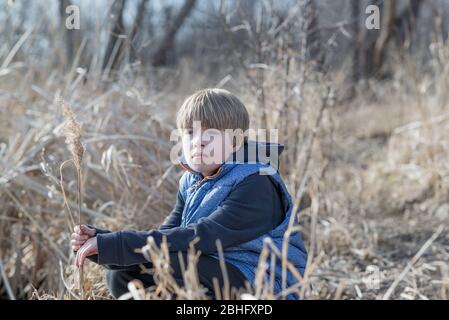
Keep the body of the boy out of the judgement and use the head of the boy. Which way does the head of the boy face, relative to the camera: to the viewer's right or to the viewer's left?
to the viewer's left

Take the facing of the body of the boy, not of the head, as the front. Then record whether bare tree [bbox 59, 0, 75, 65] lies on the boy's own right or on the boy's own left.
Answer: on the boy's own right

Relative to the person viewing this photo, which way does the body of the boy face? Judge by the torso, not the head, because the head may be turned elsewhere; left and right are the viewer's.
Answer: facing the viewer and to the left of the viewer

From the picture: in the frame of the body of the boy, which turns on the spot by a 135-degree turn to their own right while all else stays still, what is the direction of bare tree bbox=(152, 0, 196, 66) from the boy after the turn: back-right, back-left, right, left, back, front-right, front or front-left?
front
